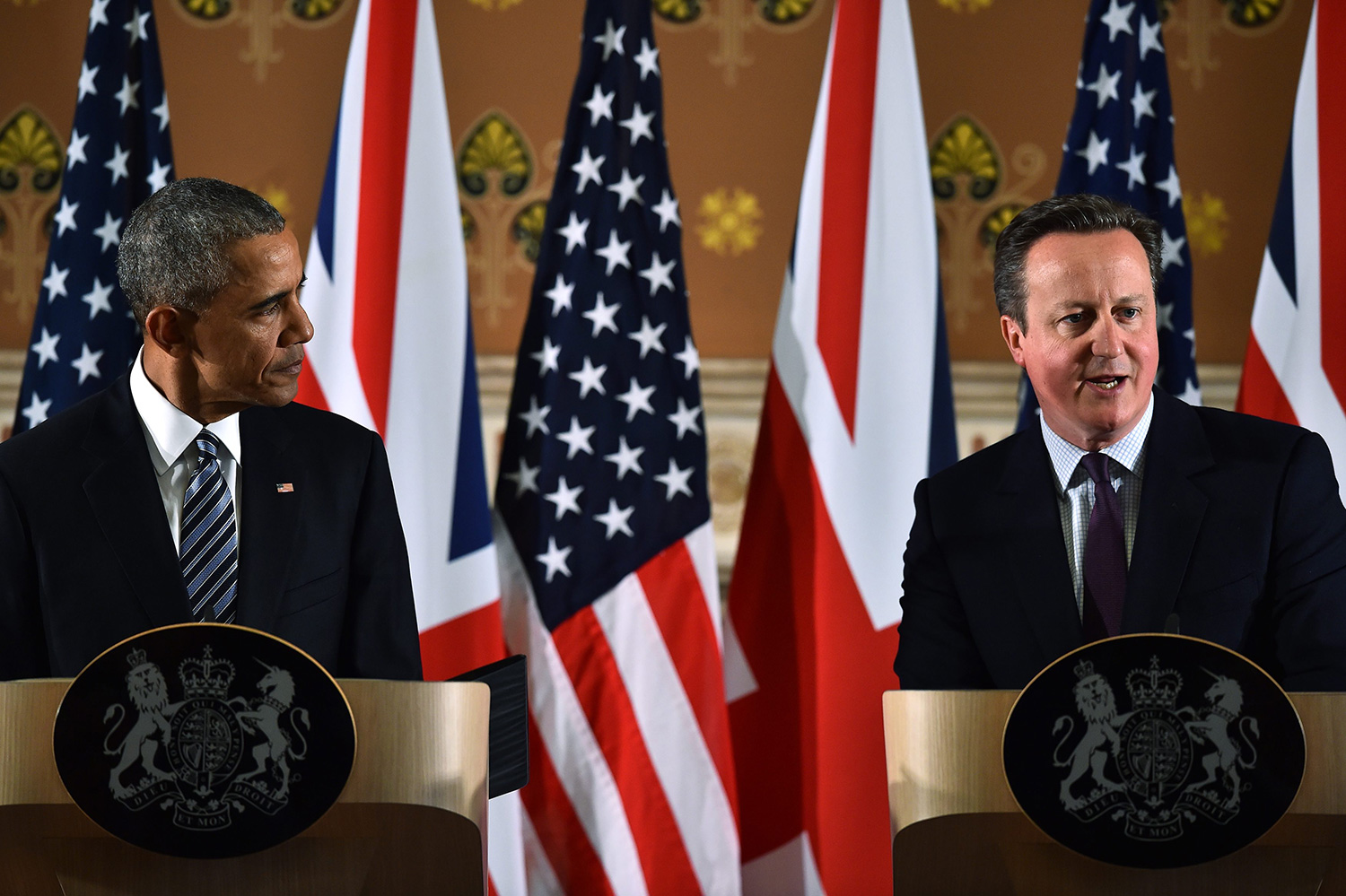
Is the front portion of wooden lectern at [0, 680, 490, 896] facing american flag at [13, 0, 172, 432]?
no

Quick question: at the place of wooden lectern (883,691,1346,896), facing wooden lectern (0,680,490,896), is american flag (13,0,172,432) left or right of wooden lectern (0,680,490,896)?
right

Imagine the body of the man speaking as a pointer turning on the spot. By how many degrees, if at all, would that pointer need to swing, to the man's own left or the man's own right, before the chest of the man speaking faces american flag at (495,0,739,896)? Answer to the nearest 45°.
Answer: approximately 135° to the man's own right

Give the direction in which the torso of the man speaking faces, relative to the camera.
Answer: toward the camera

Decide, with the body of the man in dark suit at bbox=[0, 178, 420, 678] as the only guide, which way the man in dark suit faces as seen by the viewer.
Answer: toward the camera

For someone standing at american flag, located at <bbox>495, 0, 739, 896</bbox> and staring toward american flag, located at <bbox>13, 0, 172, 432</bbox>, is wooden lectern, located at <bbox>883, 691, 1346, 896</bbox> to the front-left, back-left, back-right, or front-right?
back-left

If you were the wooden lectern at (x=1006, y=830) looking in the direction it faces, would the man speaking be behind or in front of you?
behind

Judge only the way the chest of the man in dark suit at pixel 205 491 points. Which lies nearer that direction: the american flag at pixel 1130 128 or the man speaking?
the man speaking

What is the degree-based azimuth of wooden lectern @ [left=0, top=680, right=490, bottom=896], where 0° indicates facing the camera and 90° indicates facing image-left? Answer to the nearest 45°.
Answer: approximately 0°

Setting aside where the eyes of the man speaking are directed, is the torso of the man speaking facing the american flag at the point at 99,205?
no

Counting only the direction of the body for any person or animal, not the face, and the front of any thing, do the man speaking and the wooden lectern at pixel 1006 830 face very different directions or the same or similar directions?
same or similar directions

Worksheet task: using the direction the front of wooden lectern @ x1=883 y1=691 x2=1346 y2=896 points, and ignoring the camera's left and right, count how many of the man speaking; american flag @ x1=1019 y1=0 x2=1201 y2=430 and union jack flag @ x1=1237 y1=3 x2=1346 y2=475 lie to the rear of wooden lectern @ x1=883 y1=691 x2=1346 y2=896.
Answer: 3

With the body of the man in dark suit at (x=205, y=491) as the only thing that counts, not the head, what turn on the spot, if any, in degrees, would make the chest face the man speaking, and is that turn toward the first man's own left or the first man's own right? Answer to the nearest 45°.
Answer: approximately 90° to the first man's own left

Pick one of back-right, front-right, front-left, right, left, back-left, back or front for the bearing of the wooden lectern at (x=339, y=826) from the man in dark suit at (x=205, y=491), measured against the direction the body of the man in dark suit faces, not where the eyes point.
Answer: front

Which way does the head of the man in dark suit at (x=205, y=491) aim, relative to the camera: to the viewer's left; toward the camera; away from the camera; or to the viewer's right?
to the viewer's right
